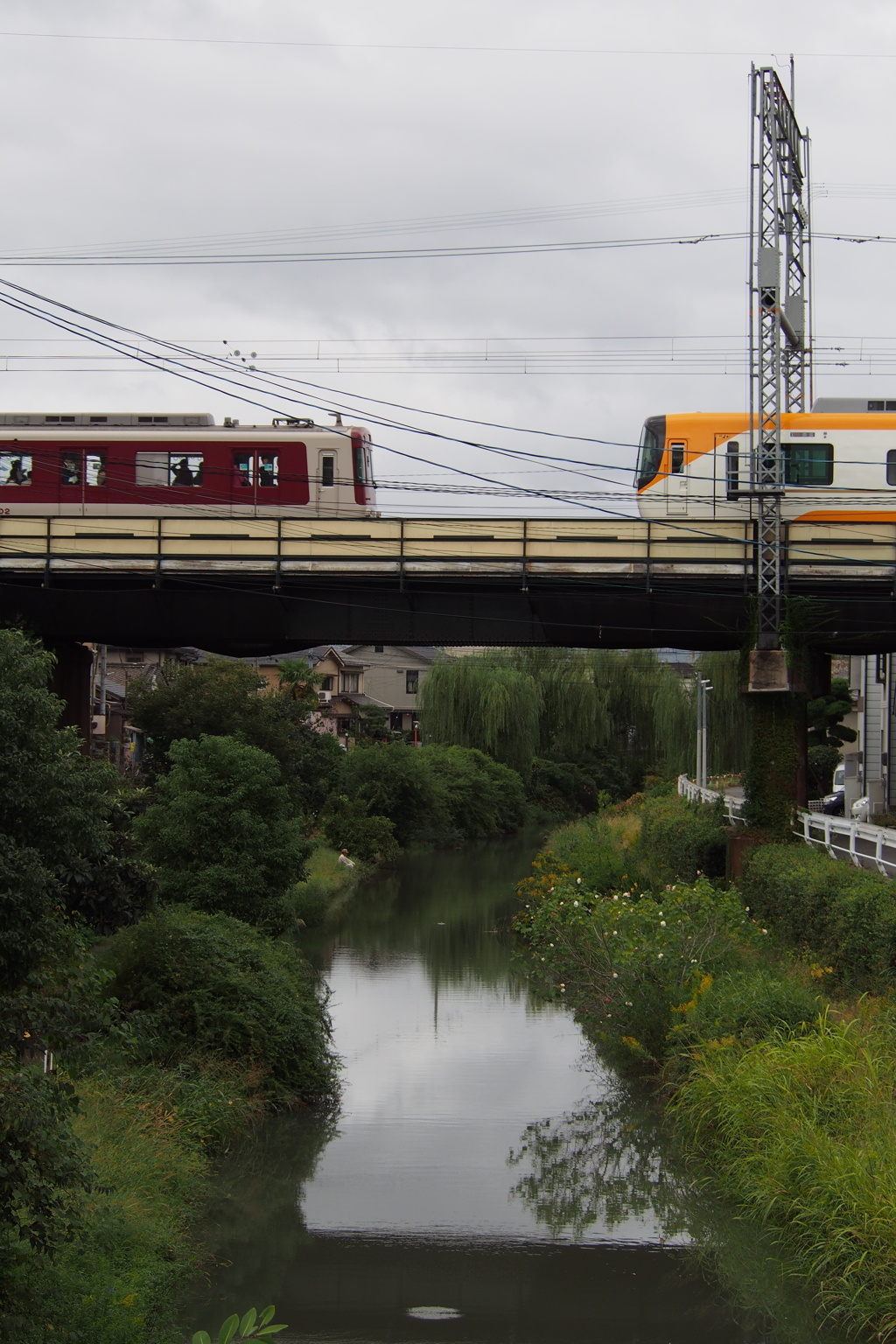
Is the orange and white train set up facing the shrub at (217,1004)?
no

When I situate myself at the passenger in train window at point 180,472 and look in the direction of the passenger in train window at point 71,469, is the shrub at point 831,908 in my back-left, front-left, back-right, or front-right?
back-left

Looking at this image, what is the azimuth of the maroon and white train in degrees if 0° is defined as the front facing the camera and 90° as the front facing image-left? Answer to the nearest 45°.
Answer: approximately 270°

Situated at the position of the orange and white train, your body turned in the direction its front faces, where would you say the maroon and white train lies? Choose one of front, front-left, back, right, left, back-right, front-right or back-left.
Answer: front

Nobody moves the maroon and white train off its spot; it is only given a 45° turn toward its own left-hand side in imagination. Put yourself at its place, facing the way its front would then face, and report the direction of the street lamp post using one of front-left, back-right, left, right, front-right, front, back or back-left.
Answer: front

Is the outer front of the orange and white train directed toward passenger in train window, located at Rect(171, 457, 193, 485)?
yes

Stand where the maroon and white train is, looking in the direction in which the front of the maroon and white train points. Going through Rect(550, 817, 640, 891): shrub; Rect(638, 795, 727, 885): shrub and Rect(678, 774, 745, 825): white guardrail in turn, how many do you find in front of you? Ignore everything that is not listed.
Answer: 3

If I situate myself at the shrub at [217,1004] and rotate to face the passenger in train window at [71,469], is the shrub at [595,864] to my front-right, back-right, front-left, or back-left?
front-right

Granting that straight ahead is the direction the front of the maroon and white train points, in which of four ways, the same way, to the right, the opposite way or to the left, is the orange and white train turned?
the opposite way

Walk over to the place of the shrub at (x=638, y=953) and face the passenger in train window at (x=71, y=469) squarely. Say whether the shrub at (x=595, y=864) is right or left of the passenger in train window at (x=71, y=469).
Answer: right

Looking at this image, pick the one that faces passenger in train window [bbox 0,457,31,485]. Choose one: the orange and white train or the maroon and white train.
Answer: the orange and white train

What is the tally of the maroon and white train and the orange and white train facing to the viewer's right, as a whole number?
1

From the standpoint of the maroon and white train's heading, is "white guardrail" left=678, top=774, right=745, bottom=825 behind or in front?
in front

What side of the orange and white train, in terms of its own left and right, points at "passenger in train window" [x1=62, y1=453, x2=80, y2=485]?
front

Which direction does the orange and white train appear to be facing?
to the viewer's left
